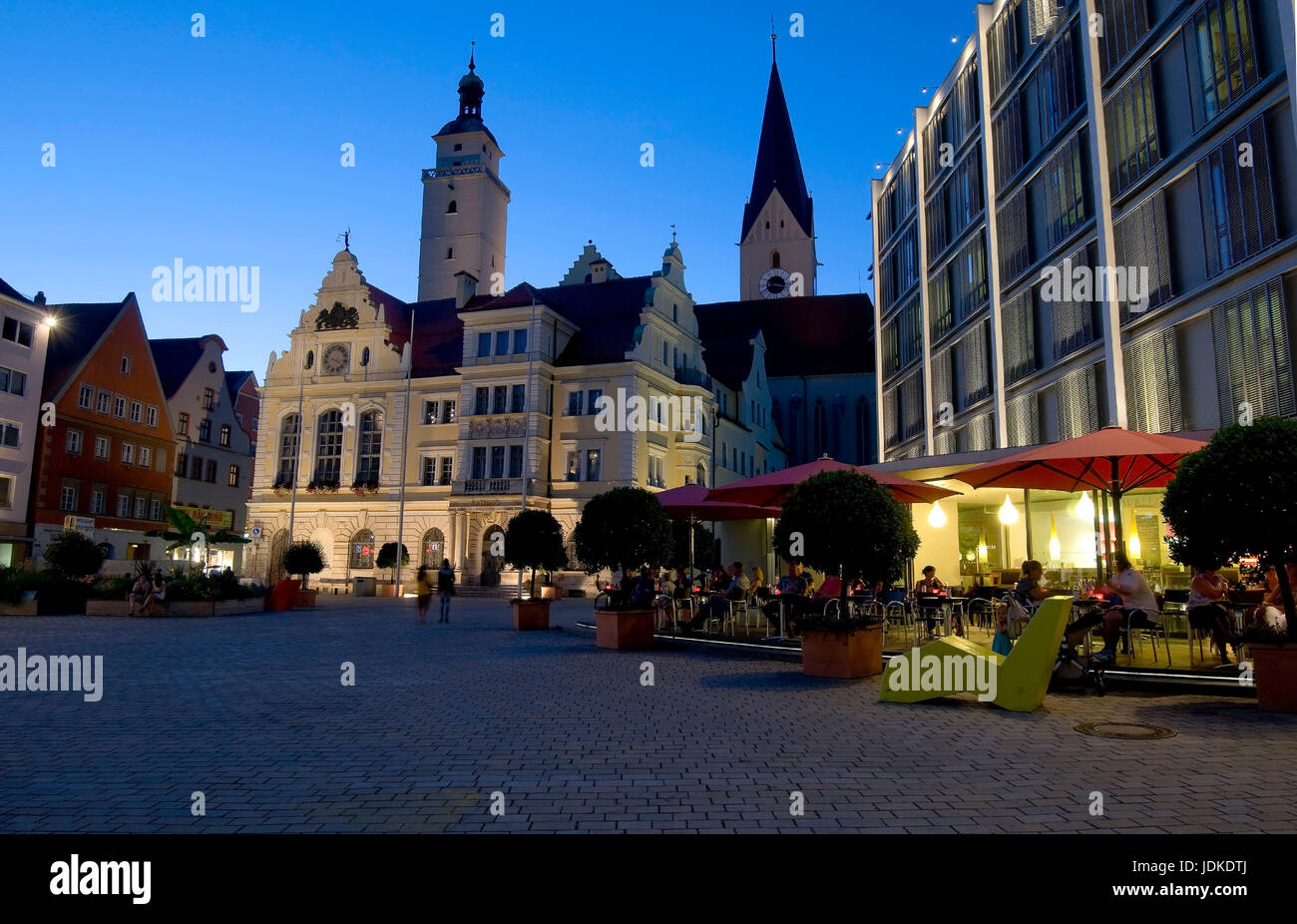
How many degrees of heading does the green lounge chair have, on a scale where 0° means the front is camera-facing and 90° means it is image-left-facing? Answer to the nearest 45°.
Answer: approximately 90°

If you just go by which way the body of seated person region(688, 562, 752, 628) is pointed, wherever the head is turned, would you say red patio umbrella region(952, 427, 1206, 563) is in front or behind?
behind

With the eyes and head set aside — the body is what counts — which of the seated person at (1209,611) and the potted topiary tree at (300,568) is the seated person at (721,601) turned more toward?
the potted topiary tree

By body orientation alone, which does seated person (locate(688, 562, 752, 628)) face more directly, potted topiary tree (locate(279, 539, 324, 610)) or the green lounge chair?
the potted topiary tree

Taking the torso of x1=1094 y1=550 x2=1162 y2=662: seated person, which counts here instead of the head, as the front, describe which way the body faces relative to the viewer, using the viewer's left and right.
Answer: facing to the left of the viewer

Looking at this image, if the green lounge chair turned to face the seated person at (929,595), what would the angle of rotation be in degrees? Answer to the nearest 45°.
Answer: approximately 90° to its right

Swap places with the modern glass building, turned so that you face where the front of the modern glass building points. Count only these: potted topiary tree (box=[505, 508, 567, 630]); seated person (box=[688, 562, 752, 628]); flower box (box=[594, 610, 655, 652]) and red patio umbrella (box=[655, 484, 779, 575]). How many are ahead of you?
4

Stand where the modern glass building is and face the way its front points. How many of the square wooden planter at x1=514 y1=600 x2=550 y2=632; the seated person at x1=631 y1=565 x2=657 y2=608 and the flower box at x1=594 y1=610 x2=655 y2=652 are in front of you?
3

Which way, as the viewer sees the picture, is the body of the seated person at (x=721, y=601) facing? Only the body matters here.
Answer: to the viewer's left

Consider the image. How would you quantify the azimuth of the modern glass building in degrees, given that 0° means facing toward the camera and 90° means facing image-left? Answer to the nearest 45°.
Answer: approximately 45°

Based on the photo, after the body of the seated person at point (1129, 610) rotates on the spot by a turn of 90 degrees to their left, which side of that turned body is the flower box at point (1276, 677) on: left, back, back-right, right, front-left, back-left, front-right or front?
front-left
